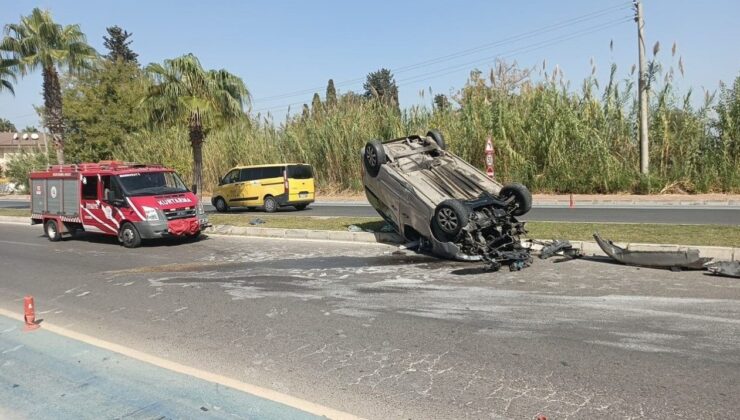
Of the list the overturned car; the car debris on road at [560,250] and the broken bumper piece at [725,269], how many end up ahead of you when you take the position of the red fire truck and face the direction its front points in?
3

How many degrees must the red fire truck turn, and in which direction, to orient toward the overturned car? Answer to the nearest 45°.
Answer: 0° — it already faces it

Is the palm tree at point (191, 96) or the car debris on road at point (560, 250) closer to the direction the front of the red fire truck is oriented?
the car debris on road

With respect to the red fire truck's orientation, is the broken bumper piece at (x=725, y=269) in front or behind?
in front

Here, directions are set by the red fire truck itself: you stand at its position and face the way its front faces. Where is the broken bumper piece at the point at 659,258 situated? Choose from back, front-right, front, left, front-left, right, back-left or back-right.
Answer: front

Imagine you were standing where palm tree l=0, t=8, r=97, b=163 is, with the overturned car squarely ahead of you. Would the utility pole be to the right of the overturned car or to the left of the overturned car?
left

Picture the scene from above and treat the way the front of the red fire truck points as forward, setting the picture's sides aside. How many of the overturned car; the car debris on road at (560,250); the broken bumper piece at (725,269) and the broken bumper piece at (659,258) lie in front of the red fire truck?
4

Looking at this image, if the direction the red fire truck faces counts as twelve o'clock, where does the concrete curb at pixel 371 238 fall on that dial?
The concrete curb is roughly at 12 o'clock from the red fire truck.

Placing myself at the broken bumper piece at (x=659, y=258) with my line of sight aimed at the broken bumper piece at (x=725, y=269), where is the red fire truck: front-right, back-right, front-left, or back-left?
back-right

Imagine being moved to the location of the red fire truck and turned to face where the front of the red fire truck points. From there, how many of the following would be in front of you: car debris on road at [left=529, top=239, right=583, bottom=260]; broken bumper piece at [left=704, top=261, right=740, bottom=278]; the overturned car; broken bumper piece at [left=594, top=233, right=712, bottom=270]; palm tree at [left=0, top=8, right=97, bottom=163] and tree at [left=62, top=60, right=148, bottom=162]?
4

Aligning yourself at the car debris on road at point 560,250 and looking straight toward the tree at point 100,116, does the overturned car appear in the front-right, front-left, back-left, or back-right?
front-left

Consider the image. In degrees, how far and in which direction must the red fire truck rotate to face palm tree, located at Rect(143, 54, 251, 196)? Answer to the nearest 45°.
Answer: approximately 90° to its left

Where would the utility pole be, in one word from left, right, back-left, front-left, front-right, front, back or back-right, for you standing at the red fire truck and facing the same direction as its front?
front-left

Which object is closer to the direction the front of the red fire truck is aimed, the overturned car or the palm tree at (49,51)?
the overturned car

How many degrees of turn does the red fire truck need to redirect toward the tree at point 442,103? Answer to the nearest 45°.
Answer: approximately 90° to its left

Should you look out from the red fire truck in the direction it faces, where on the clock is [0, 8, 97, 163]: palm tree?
The palm tree is roughly at 7 o'clock from the red fire truck.

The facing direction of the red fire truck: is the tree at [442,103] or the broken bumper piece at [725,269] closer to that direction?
the broken bumper piece

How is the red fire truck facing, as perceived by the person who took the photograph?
facing the viewer and to the right of the viewer

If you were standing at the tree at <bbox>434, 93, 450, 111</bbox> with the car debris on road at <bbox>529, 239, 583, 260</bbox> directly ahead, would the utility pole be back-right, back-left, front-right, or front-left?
front-left
